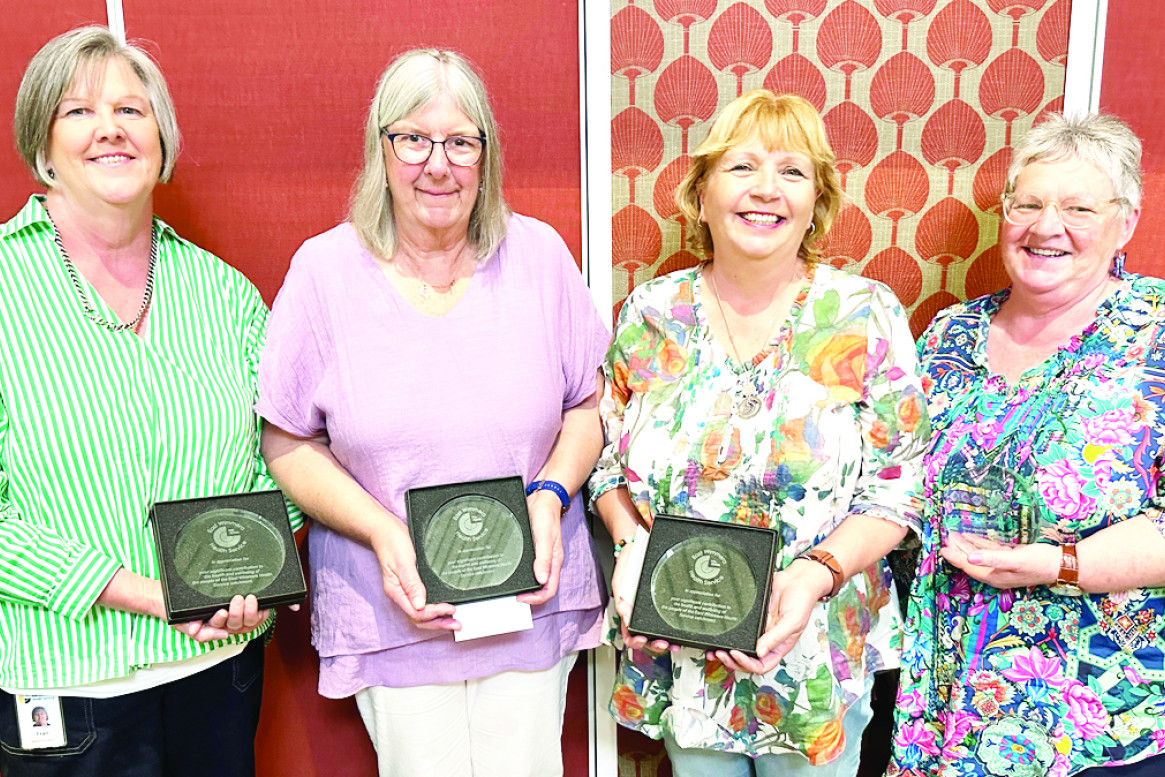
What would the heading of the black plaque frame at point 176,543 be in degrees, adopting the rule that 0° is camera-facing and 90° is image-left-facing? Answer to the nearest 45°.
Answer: approximately 0°

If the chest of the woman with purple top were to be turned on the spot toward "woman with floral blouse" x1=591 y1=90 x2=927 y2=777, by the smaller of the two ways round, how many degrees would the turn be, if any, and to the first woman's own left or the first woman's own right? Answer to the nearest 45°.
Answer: approximately 90° to the first woman's own left

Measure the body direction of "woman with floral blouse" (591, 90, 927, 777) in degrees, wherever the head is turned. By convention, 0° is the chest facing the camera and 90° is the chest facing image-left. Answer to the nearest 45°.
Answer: approximately 0°

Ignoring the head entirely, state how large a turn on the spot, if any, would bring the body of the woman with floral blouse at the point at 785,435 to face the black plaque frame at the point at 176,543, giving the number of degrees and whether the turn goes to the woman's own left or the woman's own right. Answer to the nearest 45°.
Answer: approximately 90° to the woman's own right

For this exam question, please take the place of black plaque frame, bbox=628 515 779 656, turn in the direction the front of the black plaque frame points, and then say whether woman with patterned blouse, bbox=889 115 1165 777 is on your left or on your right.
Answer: on your left

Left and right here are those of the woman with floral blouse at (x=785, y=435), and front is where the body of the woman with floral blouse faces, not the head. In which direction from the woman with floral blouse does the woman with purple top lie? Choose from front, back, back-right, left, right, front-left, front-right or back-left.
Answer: right

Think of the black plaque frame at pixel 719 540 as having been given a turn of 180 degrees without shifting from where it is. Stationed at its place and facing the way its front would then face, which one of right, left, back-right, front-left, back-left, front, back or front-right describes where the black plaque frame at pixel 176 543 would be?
left

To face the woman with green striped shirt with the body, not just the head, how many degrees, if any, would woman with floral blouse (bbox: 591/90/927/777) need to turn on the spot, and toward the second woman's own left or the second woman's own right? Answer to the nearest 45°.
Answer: approximately 90° to the second woman's own right

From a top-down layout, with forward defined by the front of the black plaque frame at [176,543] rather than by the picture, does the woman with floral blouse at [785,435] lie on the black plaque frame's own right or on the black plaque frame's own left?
on the black plaque frame's own left

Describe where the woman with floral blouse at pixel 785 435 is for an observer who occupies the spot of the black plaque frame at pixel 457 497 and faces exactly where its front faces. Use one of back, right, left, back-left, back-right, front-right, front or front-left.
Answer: left
